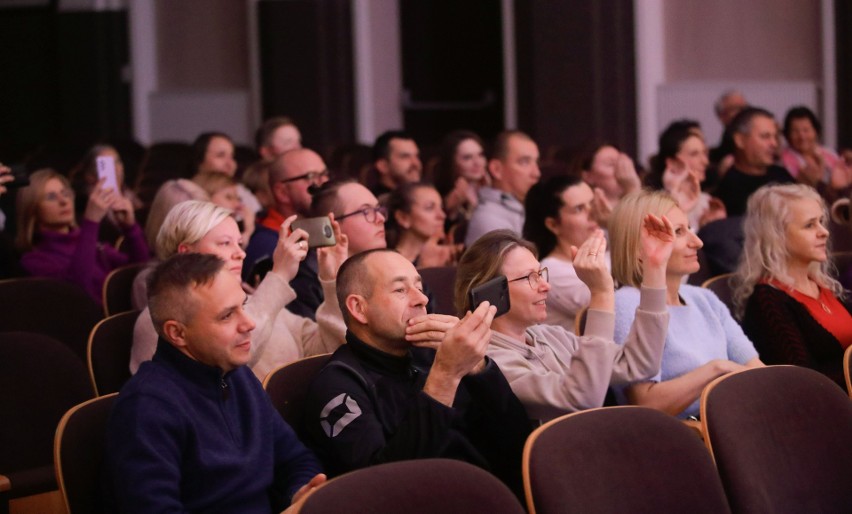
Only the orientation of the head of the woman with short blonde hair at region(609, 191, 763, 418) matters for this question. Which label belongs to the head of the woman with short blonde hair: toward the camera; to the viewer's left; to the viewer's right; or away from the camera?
to the viewer's right

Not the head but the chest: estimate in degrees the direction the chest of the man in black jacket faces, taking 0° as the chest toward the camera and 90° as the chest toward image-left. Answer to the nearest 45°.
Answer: approximately 315°

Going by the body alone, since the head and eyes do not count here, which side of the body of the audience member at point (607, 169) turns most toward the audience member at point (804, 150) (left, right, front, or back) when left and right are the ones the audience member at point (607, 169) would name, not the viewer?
left

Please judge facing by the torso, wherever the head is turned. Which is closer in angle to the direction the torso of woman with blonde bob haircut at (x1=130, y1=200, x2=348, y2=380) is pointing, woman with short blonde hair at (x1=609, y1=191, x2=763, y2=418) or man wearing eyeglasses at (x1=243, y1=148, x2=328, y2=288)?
the woman with short blonde hair

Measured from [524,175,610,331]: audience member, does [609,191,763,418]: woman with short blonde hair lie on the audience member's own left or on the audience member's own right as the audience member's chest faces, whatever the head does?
on the audience member's own right

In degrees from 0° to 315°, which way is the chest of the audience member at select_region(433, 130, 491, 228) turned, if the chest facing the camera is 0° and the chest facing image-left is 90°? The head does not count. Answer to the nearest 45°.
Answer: approximately 315°

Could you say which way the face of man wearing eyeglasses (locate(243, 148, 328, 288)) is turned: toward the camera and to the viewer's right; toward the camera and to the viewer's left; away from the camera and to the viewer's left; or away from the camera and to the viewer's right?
toward the camera and to the viewer's right

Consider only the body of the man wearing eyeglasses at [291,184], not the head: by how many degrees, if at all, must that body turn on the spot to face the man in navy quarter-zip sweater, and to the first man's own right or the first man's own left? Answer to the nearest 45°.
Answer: approximately 45° to the first man's own right

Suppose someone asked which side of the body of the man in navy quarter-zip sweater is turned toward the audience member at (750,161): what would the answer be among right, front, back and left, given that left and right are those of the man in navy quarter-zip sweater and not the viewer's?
left

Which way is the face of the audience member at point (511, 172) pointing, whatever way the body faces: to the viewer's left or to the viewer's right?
to the viewer's right

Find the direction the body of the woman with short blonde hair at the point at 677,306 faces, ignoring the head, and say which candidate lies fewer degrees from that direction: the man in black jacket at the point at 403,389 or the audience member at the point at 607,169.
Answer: the man in black jacket
